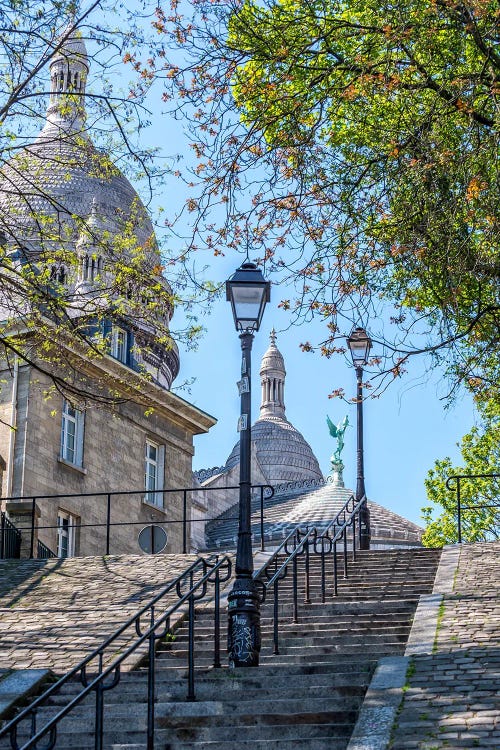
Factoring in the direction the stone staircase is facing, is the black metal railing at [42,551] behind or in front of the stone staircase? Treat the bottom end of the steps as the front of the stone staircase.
behind

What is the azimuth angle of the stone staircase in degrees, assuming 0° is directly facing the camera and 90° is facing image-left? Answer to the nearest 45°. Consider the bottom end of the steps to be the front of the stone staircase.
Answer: approximately 0°

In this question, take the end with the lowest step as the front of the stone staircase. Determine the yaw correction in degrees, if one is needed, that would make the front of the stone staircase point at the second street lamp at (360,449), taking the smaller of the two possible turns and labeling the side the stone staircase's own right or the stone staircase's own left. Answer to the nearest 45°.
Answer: approximately 180°
